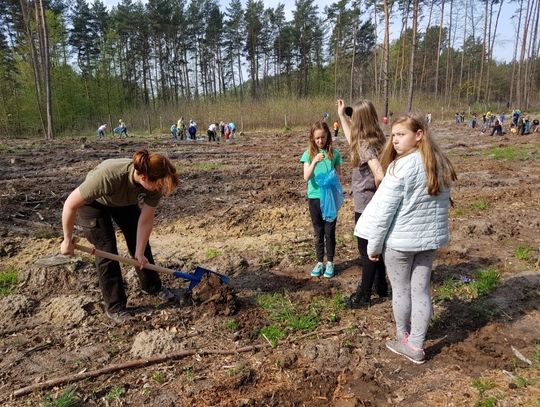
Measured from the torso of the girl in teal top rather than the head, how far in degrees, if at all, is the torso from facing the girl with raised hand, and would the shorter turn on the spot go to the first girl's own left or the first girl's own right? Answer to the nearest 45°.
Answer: approximately 45° to the first girl's own left

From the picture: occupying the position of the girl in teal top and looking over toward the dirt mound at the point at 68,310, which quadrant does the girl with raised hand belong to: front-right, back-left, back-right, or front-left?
back-left

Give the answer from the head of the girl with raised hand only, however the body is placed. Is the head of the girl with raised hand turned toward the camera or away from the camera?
away from the camera

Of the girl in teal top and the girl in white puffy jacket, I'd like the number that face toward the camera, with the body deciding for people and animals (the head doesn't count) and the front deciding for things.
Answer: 1

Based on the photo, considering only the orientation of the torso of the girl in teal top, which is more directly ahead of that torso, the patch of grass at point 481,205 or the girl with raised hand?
the girl with raised hand

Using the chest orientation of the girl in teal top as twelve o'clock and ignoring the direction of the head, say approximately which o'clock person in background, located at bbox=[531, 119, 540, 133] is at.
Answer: The person in background is roughly at 7 o'clock from the girl in teal top.

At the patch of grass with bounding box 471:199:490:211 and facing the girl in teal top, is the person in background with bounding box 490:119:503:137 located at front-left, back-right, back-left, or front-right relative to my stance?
back-right

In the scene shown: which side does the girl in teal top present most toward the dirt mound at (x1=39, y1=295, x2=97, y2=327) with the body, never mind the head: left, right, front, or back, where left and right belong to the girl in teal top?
right

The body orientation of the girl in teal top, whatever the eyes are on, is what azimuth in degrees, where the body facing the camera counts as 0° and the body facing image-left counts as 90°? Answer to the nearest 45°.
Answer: approximately 0°

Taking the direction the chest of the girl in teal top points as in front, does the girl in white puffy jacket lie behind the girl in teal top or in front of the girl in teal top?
in front
